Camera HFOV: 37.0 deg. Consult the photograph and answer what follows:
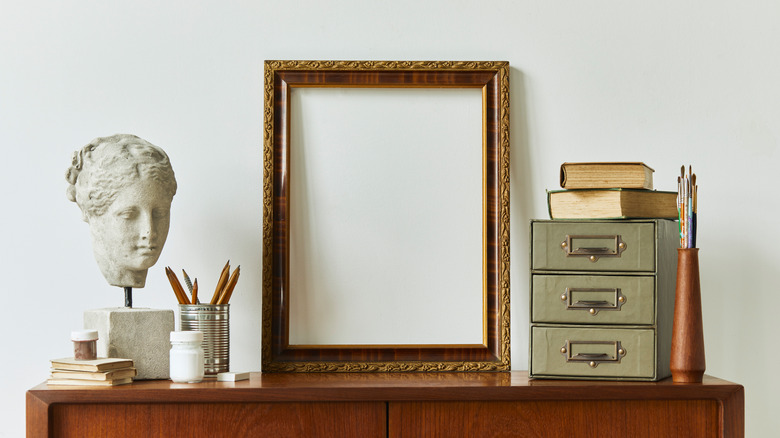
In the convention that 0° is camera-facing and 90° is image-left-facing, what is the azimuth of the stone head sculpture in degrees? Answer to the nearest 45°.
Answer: approximately 315°
